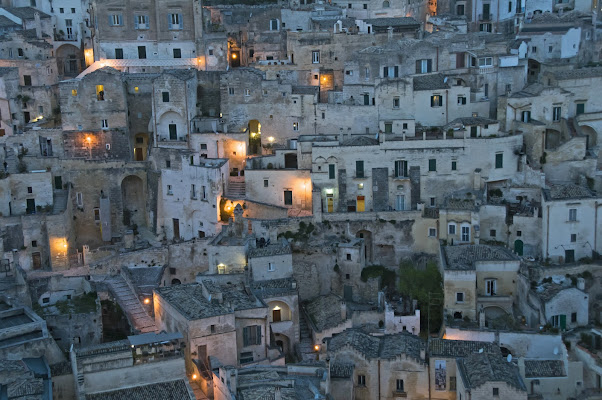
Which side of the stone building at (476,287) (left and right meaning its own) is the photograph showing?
front

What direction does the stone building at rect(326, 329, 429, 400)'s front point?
toward the camera

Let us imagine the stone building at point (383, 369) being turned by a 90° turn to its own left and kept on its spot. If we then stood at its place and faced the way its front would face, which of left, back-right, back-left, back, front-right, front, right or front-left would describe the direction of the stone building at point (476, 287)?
front-left

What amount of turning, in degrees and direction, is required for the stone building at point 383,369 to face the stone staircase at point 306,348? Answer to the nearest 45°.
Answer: approximately 135° to its right

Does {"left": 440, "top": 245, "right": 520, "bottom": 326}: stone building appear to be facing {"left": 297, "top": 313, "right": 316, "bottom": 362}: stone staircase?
no
